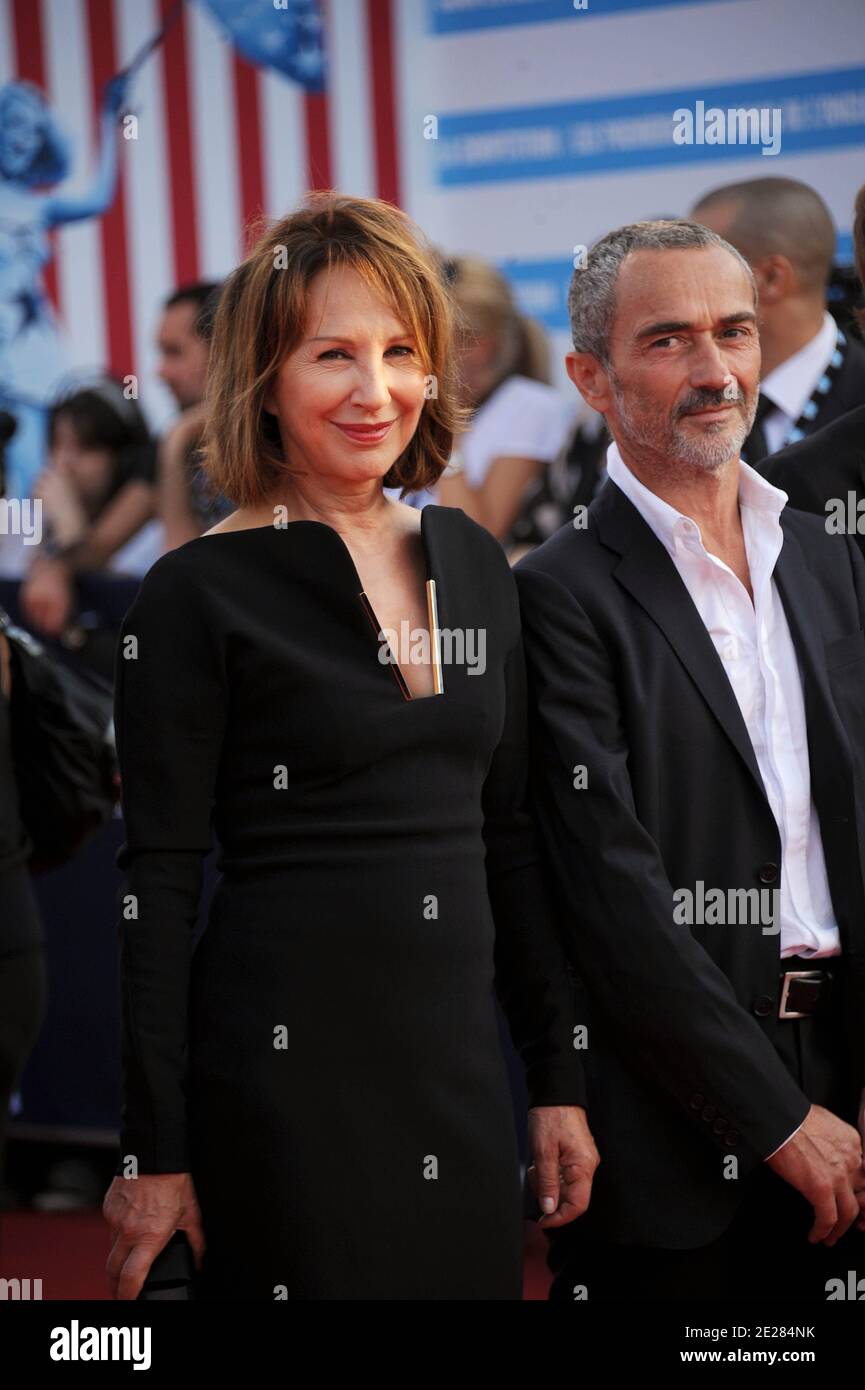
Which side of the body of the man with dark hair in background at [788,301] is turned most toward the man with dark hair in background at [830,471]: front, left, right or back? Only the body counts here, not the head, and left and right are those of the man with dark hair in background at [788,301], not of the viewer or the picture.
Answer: left

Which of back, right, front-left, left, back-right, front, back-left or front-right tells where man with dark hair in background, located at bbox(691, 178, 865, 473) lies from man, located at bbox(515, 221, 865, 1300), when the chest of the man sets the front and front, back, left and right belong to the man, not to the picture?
back-left

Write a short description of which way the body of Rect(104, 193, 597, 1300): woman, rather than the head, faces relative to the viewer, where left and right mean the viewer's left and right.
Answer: facing the viewer and to the right of the viewer

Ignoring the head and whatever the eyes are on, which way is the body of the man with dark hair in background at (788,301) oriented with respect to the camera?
to the viewer's left

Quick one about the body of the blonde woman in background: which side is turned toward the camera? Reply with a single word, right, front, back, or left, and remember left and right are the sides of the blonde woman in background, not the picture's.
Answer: left
